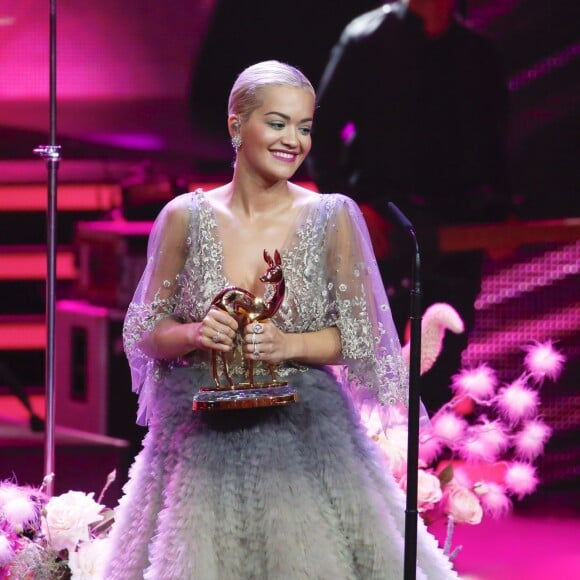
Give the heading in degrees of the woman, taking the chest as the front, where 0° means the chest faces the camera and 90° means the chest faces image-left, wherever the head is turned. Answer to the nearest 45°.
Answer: approximately 0°

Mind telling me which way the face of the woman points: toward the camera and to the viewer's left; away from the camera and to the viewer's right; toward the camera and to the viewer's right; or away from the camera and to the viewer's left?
toward the camera and to the viewer's right

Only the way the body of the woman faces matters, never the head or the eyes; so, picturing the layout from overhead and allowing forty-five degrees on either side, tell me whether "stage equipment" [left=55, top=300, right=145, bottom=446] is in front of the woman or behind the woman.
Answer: behind
